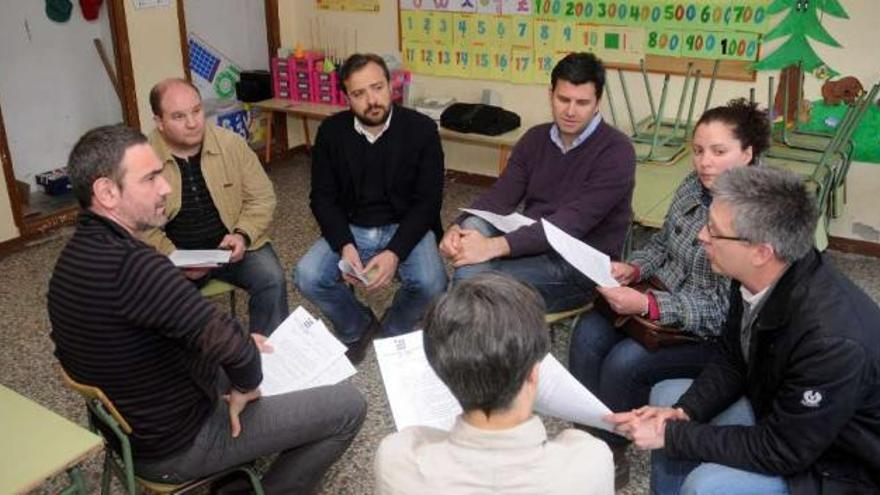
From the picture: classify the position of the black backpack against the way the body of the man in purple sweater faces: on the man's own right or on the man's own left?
on the man's own right

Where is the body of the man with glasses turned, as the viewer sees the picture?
to the viewer's left

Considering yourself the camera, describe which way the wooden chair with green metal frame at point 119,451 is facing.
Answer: facing to the right of the viewer

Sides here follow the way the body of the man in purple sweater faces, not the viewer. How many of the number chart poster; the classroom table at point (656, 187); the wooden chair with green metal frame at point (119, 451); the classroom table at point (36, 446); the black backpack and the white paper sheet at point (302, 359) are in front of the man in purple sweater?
3

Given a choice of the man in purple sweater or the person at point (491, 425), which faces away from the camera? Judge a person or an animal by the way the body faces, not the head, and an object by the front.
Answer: the person

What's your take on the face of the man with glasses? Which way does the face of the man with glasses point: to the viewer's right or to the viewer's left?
to the viewer's left

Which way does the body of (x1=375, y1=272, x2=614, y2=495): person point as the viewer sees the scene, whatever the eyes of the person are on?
away from the camera
